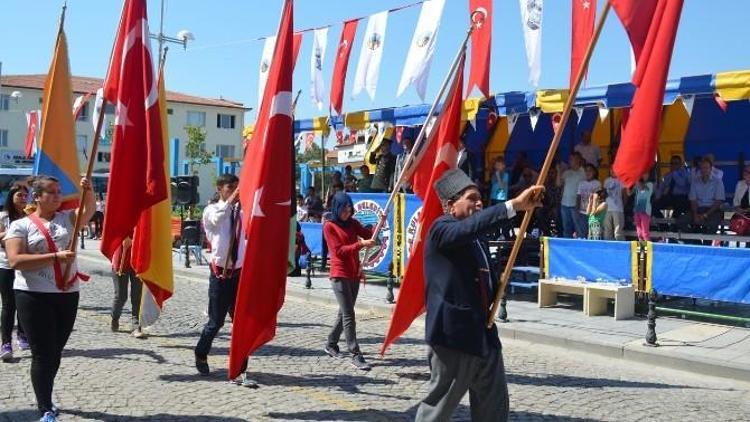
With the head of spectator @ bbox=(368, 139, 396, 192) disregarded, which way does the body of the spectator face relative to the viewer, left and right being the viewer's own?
facing the viewer and to the left of the viewer

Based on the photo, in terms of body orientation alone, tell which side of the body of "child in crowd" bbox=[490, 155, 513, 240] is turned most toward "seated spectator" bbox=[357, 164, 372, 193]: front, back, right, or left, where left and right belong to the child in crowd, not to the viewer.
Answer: right

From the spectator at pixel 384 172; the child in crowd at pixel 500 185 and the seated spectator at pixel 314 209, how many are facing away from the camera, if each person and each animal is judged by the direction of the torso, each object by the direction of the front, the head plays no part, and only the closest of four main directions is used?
0

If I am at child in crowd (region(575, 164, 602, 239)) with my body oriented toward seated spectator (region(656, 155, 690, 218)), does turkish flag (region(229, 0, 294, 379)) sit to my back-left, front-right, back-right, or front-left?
back-right

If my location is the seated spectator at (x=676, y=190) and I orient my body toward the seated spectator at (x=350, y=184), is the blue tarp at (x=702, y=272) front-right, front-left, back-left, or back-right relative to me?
back-left

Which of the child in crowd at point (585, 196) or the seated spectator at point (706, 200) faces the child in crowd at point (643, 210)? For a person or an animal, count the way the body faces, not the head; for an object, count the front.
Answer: the seated spectator

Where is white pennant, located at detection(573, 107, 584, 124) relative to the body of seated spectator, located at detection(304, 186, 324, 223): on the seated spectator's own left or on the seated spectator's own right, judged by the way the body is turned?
on the seated spectator's own left

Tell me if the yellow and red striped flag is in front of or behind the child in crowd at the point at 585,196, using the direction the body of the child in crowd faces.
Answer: in front

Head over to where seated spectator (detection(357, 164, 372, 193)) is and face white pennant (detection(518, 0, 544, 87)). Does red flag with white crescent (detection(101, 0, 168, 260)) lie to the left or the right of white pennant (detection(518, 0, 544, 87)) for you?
right

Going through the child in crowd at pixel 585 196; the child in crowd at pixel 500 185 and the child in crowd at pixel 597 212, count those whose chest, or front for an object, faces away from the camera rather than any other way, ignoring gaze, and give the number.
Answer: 0
